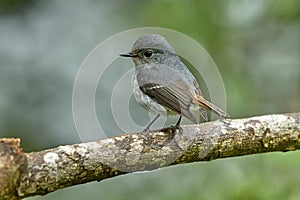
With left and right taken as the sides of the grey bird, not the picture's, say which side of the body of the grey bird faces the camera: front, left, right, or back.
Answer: left
